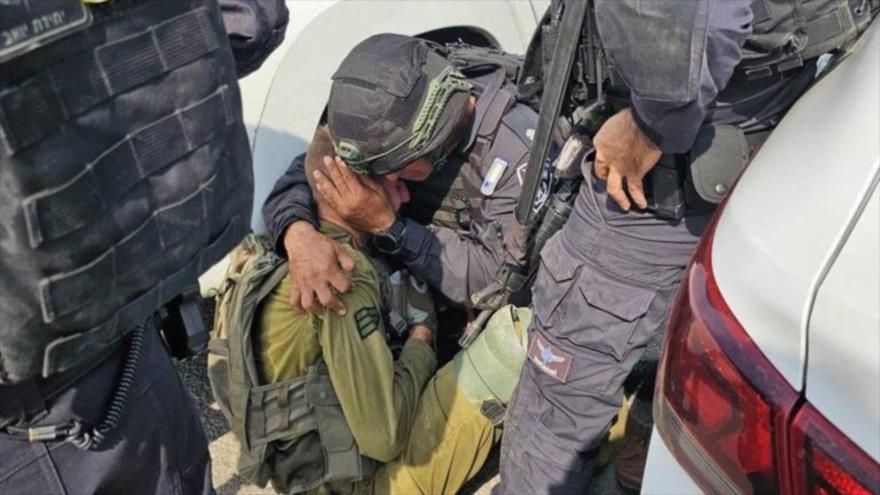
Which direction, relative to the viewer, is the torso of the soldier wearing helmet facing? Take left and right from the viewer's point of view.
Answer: facing the viewer and to the left of the viewer

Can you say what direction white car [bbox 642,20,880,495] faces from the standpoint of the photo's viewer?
facing away from the viewer and to the right of the viewer

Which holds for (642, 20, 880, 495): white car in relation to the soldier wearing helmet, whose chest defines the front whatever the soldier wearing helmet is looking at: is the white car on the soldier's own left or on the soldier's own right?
on the soldier's own left

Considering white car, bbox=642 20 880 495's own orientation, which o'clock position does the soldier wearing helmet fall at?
The soldier wearing helmet is roughly at 9 o'clock from the white car.
